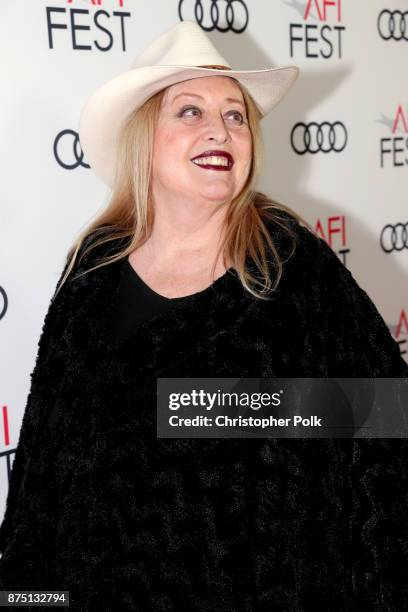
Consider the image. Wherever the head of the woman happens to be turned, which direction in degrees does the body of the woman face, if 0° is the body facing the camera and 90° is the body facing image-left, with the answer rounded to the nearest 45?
approximately 0°
